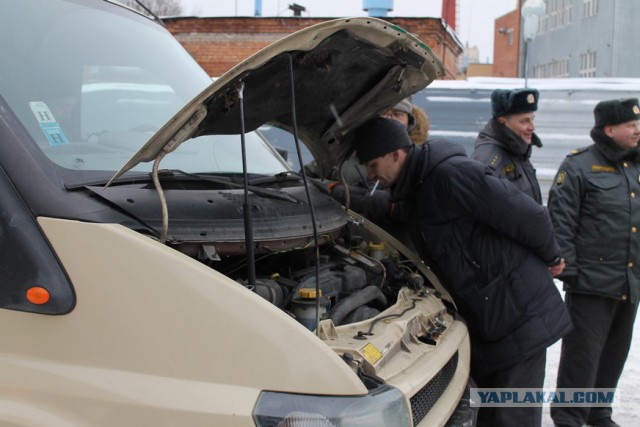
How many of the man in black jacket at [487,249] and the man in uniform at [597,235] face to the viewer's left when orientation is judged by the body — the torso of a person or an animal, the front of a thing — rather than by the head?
1

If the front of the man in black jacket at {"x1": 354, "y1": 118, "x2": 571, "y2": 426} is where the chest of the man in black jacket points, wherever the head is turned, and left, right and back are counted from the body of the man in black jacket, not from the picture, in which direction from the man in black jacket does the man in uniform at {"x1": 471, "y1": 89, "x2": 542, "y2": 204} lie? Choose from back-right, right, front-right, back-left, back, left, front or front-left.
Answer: right

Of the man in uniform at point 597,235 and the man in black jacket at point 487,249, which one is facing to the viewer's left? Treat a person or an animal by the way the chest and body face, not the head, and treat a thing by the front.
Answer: the man in black jacket

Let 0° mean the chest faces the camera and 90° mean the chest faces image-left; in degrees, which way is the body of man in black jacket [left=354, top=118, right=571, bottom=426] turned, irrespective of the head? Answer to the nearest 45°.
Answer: approximately 90°

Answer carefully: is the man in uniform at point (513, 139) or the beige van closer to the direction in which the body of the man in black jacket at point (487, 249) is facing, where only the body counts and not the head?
the beige van

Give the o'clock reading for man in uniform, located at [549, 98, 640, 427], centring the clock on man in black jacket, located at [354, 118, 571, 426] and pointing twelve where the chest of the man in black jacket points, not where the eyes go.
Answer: The man in uniform is roughly at 4 o'clock from the man in black jacket.

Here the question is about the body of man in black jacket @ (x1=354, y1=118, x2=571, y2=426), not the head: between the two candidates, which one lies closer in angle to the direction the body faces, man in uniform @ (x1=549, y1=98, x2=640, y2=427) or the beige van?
the beige van

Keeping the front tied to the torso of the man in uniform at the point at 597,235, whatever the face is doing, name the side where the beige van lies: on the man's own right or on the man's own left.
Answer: on the man's own right

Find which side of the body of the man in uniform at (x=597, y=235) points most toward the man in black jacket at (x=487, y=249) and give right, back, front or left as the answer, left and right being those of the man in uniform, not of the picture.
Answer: right
